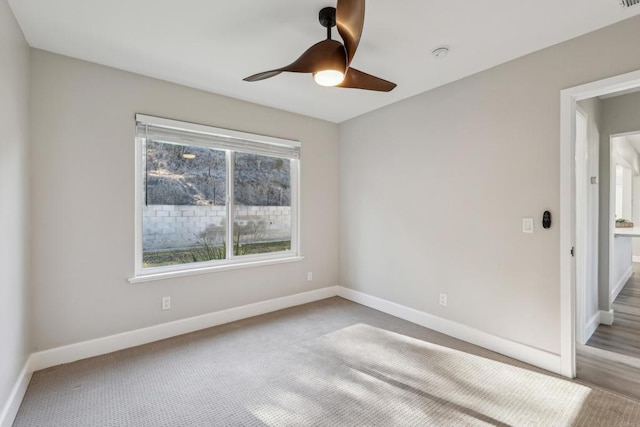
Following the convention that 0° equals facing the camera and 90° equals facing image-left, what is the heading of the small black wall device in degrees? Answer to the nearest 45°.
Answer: approximately 0°

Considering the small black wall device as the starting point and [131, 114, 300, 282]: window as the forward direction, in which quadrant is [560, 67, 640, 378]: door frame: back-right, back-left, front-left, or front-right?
back-left

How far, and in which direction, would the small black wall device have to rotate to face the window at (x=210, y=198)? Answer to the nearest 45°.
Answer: approximately 90° to its right

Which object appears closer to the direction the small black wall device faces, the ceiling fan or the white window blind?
the ceiling fan

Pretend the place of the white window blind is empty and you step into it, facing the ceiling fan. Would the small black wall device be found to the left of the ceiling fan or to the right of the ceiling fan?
left

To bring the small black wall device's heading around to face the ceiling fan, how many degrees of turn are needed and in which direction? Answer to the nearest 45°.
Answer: approximately 45° to its right

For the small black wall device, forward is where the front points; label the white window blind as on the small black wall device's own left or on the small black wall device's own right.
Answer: on the small black wall device's own right

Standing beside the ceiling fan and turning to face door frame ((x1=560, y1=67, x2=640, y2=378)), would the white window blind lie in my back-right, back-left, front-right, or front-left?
back-left
